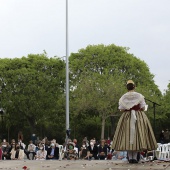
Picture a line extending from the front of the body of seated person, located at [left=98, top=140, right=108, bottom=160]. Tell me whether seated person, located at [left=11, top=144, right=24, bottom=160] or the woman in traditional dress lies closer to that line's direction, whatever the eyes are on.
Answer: the woman in traditional dress

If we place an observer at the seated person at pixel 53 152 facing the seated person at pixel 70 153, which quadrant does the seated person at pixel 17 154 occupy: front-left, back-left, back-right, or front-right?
back-right

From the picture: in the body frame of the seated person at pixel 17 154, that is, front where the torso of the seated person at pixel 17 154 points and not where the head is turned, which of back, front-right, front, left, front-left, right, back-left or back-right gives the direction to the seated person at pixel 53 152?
front-left

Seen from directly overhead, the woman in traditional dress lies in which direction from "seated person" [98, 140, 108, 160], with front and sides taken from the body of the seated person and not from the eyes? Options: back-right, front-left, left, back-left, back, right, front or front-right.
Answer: front

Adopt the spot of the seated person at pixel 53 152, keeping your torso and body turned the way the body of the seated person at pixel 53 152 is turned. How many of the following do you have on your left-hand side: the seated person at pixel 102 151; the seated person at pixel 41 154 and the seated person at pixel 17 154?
1

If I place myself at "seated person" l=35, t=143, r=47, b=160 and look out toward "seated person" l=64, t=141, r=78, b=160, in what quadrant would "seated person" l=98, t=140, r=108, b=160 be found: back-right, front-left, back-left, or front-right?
front-left

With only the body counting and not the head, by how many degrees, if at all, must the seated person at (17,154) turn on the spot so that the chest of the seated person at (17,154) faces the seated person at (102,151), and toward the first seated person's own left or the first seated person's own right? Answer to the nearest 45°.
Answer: approximately 90° to the first seated person's own left

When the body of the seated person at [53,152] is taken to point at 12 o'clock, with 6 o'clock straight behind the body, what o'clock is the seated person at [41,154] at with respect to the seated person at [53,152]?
the seated person at [41,154] is roughly at 4 o'clock from the seated person at [53,152].

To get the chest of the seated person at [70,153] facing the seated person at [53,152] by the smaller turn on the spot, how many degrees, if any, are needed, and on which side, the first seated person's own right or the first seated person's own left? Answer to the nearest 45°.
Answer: approximately 135° to the first seated person's own right

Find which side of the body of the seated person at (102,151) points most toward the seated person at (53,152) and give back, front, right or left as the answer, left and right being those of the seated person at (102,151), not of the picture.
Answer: right

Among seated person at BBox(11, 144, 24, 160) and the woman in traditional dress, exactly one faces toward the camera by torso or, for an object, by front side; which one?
the seated person

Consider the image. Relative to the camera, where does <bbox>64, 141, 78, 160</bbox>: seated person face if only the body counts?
toward the camera

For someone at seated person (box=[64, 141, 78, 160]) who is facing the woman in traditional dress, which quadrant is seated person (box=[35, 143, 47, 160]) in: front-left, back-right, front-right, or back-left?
back-right

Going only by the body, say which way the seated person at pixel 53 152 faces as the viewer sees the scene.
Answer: toward the camera

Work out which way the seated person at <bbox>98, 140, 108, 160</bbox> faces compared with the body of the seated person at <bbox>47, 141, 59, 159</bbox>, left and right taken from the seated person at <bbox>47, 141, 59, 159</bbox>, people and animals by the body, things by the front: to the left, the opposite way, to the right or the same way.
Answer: the same way
